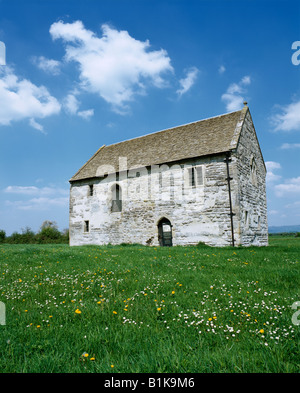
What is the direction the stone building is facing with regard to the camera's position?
facing the viewer and to the left of the viewer
